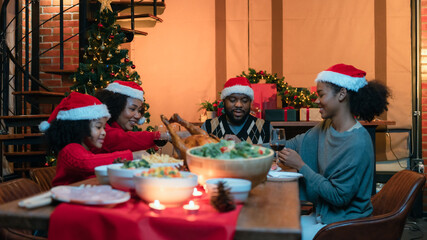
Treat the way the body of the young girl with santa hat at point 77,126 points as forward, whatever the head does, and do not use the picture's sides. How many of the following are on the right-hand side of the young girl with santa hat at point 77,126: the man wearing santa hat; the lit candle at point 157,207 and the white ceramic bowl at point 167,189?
2

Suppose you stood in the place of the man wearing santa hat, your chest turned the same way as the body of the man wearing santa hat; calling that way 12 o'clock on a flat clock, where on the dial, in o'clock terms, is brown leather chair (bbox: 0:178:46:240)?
The brown leather chair is roughly at 1 o'clock from the man wearing santa hat.

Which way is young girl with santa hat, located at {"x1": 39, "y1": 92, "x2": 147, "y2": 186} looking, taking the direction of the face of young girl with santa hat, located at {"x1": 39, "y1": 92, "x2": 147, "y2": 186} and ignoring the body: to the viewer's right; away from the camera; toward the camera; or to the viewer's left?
to the viewer's right

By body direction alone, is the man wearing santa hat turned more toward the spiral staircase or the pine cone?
the pine cone

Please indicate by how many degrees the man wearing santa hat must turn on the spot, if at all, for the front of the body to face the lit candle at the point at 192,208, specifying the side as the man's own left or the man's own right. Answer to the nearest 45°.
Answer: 0° — they already face it

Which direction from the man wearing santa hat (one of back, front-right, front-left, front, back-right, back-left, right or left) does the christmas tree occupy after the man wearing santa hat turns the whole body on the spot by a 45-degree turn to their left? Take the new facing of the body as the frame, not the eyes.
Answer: back

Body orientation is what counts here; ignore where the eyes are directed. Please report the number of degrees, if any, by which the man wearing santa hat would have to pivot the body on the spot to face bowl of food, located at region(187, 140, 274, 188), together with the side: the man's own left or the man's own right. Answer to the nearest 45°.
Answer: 0° — they already face it

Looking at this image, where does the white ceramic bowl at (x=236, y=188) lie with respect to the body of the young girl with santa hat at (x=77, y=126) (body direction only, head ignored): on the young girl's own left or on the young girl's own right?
on the young girl's own right

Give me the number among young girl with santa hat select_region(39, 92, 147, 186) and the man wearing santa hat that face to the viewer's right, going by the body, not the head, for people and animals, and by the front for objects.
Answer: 1

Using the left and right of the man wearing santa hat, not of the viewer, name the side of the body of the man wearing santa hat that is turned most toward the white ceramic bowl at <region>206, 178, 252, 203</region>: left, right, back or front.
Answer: front

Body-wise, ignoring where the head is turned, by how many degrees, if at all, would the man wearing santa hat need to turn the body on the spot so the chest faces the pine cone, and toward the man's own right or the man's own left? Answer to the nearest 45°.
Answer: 0° — they already face it

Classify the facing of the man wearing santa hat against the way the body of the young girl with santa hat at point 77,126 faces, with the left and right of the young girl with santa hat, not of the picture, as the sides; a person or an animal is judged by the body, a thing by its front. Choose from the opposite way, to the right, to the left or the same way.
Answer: to the right

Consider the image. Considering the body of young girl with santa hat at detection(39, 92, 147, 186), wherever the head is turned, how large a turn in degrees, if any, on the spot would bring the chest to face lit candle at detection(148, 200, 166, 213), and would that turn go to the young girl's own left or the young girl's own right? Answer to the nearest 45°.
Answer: approximately 90° to the young girl's own right

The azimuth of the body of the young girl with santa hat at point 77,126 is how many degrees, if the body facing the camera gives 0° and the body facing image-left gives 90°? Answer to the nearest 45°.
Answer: approximately 270°
